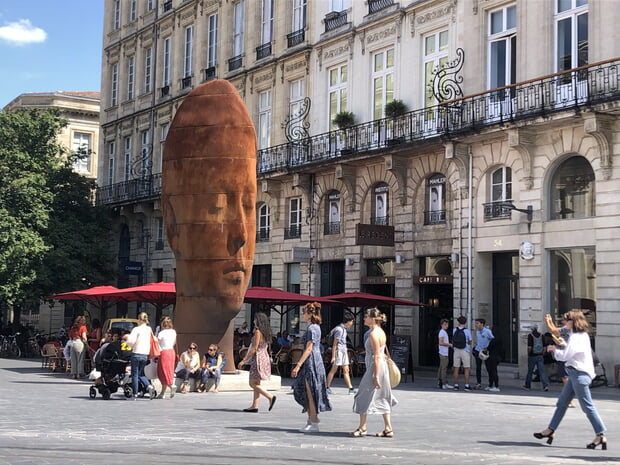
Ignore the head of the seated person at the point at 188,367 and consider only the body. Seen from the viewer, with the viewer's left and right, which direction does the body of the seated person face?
facing the viewer

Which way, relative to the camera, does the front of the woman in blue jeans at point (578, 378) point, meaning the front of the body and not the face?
to the viewer's left

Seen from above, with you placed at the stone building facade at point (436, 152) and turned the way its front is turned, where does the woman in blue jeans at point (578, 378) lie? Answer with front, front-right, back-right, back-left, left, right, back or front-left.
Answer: front-left

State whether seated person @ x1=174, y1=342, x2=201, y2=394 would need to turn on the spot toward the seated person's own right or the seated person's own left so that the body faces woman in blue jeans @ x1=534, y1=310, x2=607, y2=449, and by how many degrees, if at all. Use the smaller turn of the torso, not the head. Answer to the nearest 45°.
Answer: approximately 45° to the seated person's own left

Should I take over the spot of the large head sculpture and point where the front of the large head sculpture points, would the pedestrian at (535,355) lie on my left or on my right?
on my left

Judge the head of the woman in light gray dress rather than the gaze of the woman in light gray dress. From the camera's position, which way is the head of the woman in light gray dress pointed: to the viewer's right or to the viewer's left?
to the viewer's left

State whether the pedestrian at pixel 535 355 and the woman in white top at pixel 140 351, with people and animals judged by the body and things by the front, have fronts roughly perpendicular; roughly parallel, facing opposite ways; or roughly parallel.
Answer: roughly perpendicular

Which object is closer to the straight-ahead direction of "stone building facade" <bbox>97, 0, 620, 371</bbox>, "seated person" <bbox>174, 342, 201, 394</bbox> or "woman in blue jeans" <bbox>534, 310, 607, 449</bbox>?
the seated person

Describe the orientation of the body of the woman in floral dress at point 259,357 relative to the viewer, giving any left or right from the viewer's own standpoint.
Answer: facing to the left of the viewer

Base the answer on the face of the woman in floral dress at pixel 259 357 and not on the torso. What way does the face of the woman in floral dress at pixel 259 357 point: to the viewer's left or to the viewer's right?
to the viewer's left
